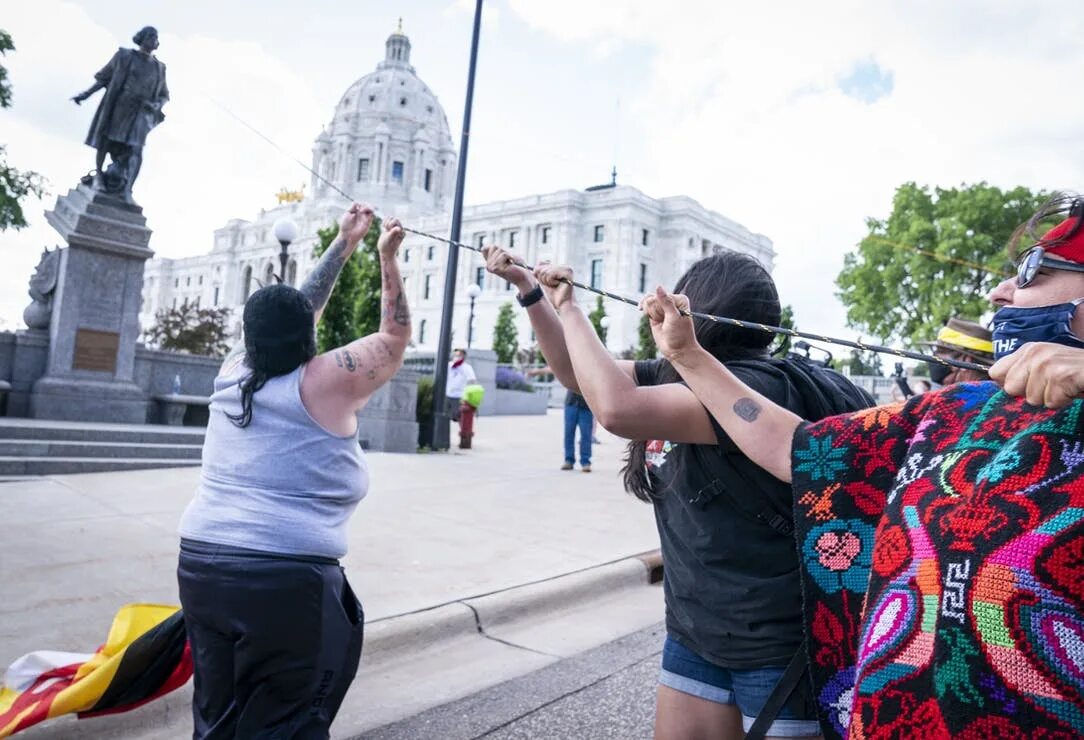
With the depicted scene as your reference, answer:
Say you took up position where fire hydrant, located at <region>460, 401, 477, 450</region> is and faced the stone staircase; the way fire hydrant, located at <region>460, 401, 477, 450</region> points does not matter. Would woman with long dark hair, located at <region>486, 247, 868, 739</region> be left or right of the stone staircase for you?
left

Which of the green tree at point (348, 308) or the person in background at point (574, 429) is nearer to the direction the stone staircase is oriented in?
the person in background

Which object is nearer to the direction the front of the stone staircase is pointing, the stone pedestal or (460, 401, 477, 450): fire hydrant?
the fire hydrant

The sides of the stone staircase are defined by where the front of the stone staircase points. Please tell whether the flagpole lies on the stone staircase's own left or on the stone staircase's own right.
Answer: on the stone staircase's own left

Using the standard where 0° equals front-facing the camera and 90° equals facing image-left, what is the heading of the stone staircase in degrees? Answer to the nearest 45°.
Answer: approximately 315°
